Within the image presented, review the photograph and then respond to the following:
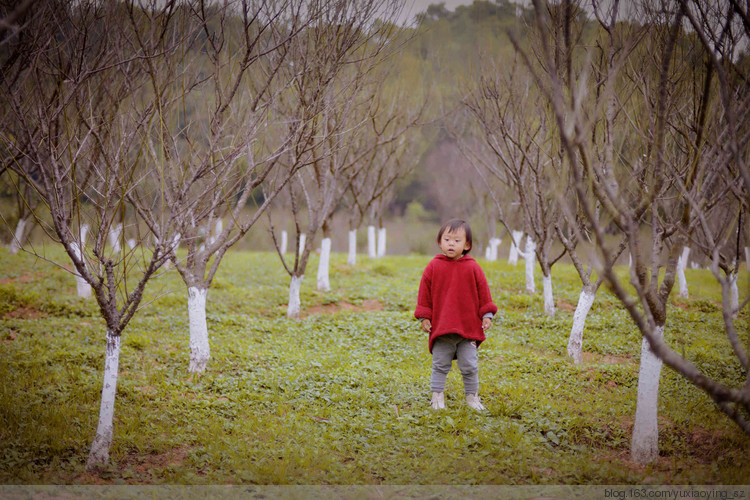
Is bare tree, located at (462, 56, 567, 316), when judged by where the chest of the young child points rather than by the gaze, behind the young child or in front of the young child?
behind

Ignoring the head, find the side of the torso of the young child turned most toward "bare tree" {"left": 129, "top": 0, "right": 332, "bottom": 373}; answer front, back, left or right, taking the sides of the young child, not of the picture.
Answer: right

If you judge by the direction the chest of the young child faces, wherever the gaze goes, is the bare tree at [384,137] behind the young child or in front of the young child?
behind

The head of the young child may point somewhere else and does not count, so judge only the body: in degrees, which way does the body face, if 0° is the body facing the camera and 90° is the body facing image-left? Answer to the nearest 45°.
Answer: approximately 0°

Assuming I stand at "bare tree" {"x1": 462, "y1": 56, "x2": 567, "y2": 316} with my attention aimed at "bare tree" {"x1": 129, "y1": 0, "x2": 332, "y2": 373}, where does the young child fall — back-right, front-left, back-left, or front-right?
front-left

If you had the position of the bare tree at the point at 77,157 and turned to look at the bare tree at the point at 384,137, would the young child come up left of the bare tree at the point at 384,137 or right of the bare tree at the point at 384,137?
right

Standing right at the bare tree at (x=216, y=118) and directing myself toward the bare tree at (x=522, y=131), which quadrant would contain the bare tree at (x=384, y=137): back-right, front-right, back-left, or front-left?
front-left

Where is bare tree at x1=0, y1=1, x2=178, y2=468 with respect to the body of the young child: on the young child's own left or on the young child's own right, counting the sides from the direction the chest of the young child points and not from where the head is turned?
on the young child's own right
